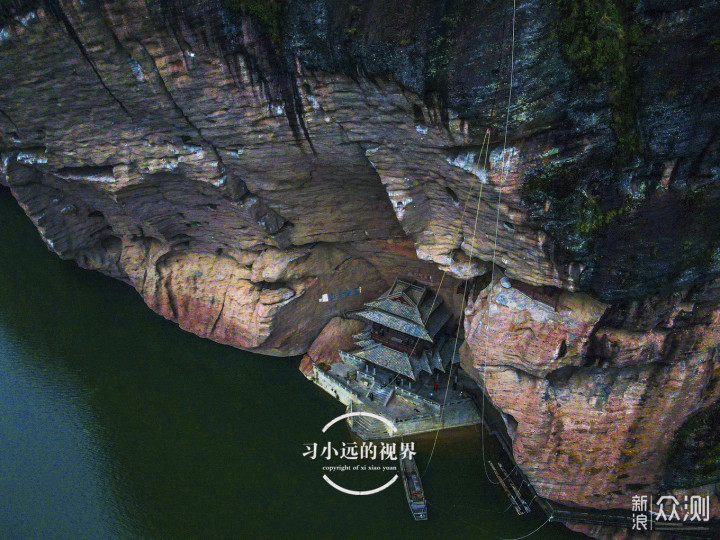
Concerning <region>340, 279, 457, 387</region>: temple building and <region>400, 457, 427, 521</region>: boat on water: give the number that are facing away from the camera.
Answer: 1

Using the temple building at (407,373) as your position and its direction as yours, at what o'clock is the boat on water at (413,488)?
The boat on water is roughly at 11 o'clock from the temple building.

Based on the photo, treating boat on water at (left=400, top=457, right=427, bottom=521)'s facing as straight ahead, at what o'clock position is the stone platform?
The stone platform is roughly at 12 o'clock from the boat on water.

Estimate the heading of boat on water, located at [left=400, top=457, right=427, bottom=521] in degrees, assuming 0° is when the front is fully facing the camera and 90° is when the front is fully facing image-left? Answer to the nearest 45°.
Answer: approximately 180°

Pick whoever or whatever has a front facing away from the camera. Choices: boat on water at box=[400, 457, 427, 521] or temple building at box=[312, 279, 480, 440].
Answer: the boat on water

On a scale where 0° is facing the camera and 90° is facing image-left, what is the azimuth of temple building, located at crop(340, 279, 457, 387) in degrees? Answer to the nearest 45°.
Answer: approximately 45°
